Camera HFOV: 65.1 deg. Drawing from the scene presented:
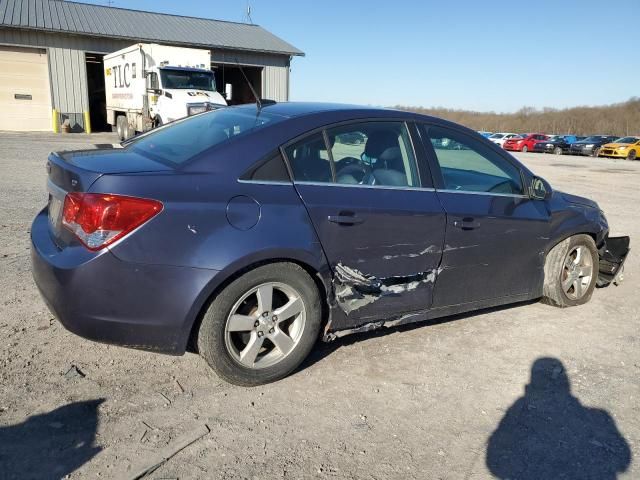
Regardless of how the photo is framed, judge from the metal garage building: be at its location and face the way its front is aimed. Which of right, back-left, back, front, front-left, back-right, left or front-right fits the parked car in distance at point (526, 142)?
front-left

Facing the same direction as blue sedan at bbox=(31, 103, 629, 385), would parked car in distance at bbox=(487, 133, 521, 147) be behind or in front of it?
in front

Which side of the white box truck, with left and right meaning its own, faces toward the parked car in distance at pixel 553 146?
left

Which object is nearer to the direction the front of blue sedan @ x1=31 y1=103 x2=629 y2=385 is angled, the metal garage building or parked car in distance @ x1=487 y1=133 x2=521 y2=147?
the parked car in distance

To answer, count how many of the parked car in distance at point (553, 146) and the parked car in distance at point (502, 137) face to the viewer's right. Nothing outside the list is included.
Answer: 0

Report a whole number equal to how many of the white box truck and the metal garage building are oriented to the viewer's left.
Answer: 0

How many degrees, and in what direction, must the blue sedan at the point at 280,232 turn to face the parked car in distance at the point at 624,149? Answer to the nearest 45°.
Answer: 0° — it already faces it

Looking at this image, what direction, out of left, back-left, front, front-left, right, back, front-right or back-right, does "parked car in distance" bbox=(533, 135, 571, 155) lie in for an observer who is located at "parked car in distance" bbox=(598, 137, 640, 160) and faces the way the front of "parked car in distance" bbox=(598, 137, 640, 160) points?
right

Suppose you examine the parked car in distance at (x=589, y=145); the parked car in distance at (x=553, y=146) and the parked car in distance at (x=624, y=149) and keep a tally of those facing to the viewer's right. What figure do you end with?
0

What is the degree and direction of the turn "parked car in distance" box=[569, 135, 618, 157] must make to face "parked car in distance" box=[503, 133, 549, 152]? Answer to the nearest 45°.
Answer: approximately 90° to its right
